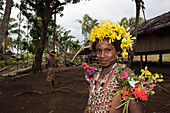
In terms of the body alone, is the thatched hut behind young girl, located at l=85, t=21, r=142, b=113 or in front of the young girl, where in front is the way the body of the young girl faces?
behind

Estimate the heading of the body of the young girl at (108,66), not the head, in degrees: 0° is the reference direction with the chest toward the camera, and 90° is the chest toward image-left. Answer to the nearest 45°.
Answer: approximately 45°
